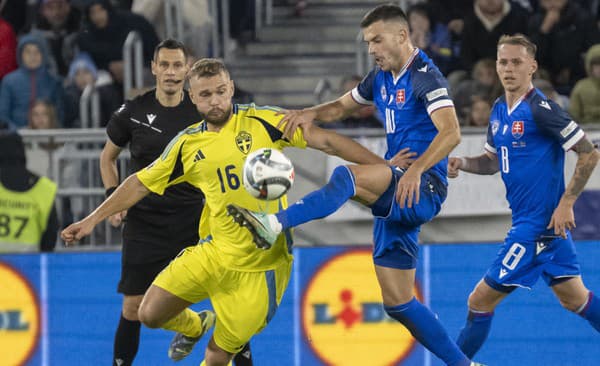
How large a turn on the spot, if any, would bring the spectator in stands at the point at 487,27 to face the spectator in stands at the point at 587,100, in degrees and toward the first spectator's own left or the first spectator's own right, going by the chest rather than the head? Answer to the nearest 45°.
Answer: approximately 45° to the first spectator's own left

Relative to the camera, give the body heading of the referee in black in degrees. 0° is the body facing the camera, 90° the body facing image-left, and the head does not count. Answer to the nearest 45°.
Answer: approximately 0°

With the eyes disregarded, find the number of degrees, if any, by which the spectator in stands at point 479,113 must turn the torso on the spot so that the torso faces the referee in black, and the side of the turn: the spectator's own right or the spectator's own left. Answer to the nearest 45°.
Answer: approximately 45° to the spectator's own right

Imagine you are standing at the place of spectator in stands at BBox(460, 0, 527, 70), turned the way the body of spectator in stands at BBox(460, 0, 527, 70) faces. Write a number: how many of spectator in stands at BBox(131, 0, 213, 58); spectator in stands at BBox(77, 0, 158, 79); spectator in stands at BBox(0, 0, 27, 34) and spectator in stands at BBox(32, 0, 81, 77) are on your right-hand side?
4

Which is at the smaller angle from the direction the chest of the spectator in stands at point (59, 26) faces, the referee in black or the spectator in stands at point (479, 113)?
the referee in black

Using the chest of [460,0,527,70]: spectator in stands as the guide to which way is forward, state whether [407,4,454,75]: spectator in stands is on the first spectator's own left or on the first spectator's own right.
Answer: on the first spectator's own right

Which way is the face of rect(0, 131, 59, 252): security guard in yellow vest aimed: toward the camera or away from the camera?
away from the camera

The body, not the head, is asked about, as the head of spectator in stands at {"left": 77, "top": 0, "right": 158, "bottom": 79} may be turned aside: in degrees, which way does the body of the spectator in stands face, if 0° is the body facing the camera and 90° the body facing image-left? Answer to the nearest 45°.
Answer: approximately 0°
